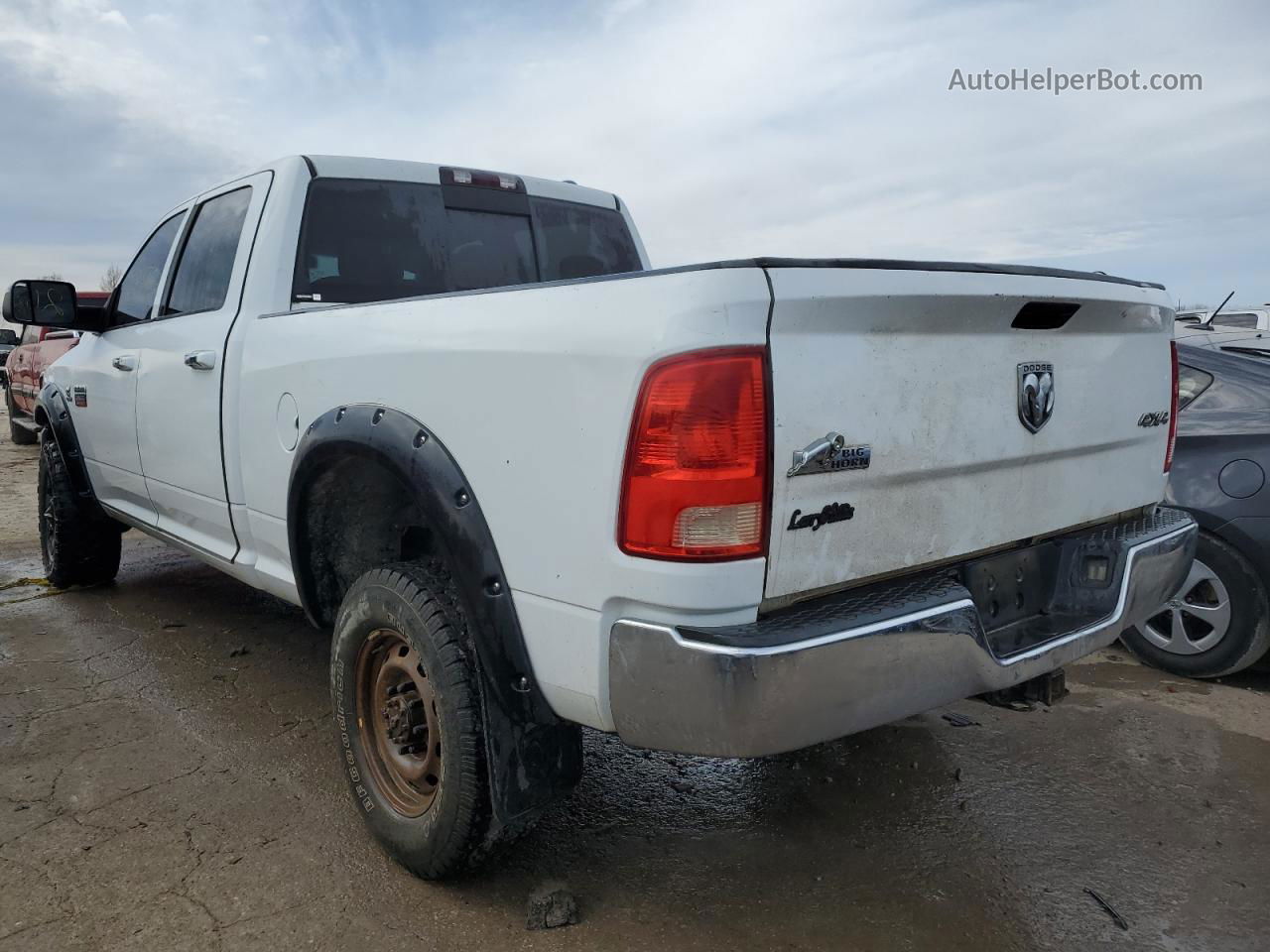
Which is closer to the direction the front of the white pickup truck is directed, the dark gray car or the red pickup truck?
the red pickup truck

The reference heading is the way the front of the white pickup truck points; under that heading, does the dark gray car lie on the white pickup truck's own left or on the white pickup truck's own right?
on the white pickup truck's own right

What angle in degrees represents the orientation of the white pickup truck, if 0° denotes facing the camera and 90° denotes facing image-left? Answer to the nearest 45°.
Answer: approximately 135°

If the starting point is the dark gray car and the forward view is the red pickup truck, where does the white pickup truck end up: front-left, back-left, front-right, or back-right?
front-left

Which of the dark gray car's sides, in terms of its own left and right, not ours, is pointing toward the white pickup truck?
left

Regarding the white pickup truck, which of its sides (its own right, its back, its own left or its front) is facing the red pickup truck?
front

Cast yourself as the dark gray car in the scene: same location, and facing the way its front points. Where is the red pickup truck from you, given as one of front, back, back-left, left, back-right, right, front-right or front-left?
front-left
